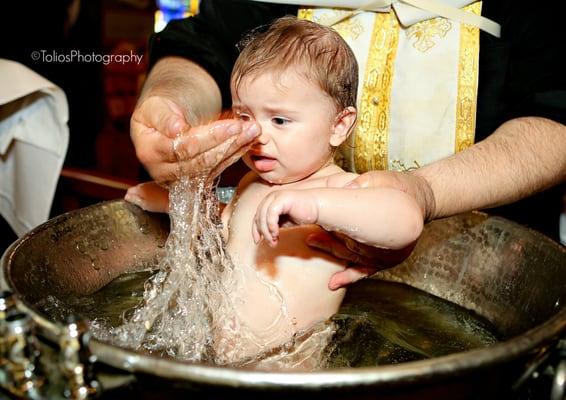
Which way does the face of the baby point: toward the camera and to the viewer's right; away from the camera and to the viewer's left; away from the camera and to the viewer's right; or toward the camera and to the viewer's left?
toward the camera and to the viewer's left

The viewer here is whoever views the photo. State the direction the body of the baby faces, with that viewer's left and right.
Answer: facing the viewer and to the left of the viewer

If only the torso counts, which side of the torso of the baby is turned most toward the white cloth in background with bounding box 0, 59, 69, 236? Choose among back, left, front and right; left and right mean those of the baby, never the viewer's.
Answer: right
